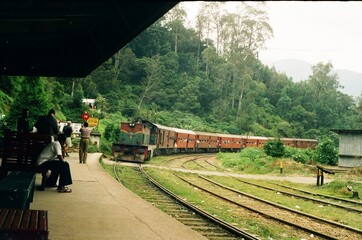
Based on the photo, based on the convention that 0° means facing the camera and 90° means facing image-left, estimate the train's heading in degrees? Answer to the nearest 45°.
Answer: approximately 45°

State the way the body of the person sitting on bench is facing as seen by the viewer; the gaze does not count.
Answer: to the viewer's right

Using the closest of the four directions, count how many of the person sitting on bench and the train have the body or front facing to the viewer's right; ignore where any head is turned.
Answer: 1

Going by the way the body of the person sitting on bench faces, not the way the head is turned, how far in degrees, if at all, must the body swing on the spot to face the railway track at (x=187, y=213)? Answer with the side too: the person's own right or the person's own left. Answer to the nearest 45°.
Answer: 0° — they already face it

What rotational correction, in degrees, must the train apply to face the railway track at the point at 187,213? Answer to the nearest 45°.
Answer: approximately 45° to its left

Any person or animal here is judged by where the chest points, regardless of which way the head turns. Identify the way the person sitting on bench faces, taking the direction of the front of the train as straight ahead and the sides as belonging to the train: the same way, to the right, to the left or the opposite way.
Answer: to the left

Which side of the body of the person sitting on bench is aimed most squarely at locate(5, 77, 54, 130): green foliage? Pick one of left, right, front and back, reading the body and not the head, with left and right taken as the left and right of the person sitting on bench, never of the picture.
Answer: left

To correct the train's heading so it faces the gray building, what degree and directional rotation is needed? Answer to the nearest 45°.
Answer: approximately 135° to its left
